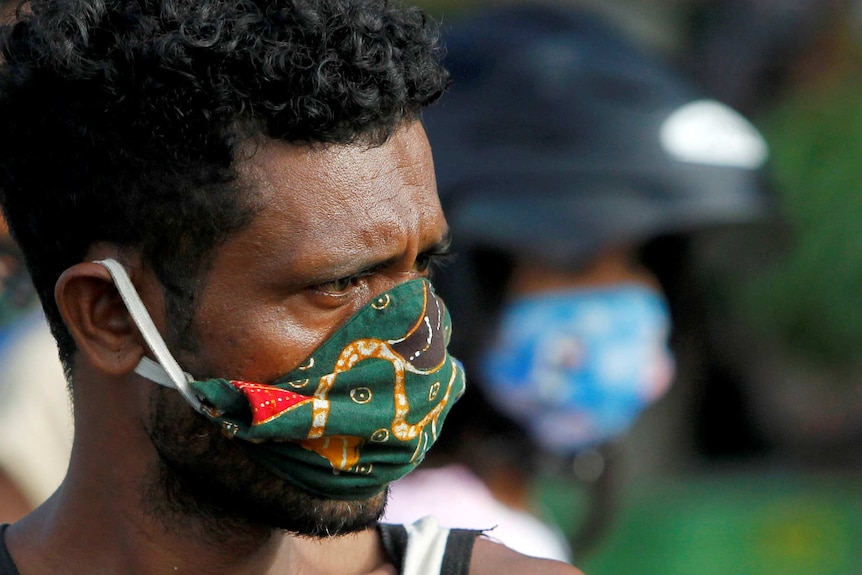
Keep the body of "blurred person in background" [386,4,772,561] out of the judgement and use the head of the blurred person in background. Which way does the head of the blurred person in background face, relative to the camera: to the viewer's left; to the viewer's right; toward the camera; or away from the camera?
toward the camera

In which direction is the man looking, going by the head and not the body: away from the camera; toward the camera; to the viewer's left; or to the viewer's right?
to the viewer's right

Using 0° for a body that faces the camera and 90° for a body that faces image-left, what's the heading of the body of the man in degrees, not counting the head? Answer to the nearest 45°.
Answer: approximately 315°

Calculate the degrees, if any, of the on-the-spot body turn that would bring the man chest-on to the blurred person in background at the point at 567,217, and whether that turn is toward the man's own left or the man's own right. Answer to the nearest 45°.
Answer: approximately 90° to the man's own left
